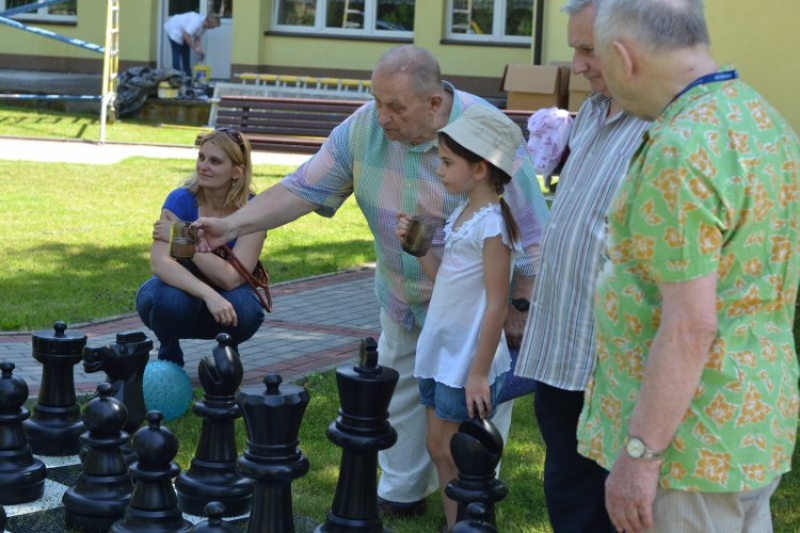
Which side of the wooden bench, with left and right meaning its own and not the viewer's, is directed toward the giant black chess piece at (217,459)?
front

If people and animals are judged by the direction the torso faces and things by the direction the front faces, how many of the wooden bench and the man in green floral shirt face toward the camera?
1

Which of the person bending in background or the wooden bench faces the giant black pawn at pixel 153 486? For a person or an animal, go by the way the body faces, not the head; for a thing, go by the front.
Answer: the wooden bench

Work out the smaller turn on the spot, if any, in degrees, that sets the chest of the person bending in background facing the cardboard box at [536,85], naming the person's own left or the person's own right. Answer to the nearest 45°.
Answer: approximately 45° to the person's own right

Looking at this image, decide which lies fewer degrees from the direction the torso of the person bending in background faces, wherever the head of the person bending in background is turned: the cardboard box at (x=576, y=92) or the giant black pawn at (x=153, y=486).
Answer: the cardboard box

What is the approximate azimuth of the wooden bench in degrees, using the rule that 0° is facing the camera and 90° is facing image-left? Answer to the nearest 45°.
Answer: approximately 0°

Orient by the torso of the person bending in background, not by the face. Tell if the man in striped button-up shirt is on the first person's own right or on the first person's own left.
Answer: on the first person's own right

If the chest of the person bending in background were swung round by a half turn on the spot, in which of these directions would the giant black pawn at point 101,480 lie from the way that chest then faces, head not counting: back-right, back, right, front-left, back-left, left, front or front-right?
left

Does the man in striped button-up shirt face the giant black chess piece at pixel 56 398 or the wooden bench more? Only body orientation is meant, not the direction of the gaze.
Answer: the giant black chess piece

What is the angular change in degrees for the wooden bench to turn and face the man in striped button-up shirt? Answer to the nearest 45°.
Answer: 0° — it already faces them

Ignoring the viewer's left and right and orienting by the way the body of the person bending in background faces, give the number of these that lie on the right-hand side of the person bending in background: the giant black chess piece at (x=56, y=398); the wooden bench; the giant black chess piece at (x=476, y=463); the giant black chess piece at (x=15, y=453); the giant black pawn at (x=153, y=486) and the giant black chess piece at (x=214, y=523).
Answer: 6

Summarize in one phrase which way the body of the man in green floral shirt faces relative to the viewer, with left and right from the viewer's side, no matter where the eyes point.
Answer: facing away from the viewer and to the left of the viewer

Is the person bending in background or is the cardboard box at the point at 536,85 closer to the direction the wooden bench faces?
the cardboard box

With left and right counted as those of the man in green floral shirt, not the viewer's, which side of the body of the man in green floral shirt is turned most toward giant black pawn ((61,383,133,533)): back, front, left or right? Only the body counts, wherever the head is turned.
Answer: front

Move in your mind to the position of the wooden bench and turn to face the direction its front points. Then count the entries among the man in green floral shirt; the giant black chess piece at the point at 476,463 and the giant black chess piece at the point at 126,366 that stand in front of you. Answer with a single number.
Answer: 3

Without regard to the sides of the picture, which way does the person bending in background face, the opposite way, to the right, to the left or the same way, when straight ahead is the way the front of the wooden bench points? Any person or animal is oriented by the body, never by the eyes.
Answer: to the left

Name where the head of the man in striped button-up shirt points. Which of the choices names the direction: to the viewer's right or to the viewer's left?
to the viewer's left
